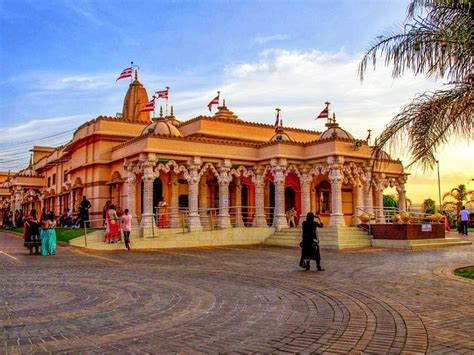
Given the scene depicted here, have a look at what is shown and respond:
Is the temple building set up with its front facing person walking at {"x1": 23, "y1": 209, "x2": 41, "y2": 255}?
no

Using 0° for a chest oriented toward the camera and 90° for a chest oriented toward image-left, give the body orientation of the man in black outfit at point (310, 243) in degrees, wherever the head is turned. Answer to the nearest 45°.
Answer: approximately 225°

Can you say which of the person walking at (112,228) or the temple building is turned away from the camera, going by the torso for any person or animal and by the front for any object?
the person walking

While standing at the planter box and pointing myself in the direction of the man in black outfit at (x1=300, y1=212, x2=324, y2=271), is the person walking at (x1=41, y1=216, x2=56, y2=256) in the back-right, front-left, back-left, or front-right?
front-right
